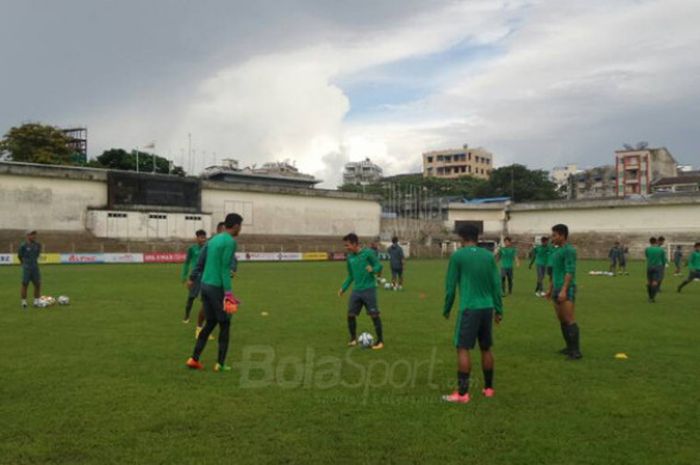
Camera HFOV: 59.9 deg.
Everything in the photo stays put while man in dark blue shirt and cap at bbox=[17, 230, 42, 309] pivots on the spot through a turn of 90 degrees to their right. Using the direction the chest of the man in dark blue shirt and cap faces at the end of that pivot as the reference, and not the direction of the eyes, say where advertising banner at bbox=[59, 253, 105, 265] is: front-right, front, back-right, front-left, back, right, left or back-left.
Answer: right

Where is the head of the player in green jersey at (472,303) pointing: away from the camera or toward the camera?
away from the camera

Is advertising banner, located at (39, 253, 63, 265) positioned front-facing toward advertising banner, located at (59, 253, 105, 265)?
no

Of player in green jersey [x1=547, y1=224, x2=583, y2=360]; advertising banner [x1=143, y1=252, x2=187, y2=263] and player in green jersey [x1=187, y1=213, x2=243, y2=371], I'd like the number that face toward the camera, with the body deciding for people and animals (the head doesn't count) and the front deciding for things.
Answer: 1

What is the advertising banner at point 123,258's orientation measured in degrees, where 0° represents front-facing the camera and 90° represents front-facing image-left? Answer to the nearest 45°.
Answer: approximately 0°

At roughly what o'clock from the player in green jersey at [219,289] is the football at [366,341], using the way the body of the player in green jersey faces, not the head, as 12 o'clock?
The football is roughly at 1 o'clock from the player in green jersey.

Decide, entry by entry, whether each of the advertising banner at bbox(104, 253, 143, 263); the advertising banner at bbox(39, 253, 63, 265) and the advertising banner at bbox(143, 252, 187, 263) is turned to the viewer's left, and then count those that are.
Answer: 0

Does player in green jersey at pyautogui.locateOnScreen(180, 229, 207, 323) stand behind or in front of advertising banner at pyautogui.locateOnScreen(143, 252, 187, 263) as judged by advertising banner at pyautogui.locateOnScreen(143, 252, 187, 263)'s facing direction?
in front

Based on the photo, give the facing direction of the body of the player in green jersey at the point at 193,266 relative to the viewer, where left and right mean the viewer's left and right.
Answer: facing to the right of the viewer

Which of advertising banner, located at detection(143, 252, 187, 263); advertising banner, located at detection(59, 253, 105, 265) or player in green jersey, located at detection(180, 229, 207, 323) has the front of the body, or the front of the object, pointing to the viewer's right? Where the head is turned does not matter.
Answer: the player in green jersey

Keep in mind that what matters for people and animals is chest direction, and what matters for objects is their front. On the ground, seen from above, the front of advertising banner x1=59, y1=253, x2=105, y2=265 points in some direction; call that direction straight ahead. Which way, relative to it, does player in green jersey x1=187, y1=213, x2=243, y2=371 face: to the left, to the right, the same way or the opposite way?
to the left

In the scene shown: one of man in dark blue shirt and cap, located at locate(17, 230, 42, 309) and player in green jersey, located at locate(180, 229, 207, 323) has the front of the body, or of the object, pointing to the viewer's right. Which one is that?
player in green jersey, located at locate(180, 229, 207, 323)

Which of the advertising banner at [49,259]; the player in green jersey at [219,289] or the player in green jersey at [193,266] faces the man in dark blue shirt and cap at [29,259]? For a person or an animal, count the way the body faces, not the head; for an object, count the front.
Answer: the advertising banner

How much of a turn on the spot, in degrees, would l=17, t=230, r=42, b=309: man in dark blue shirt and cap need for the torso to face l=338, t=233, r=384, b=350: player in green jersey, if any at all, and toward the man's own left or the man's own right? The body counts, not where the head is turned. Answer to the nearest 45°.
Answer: approximately 45° to the man's own left

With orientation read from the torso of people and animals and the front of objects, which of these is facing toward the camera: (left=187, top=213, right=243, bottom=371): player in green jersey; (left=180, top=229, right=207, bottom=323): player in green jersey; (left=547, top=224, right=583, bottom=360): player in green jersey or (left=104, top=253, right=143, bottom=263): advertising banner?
the advertising banner

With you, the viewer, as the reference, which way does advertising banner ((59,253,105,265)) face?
facing the viewer

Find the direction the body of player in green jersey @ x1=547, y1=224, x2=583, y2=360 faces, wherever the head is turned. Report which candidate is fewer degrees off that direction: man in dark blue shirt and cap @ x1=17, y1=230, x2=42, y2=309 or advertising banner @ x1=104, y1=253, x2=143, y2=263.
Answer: the man in dark blue shirt and cap

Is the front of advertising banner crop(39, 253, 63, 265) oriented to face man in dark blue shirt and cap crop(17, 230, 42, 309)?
yes
